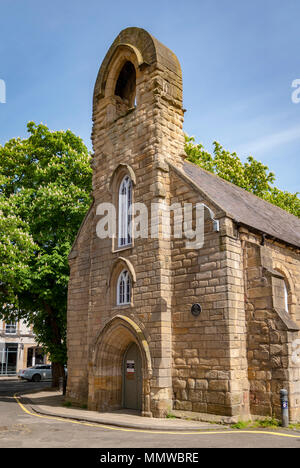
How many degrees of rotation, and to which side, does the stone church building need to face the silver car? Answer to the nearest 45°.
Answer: approximately 90° to its right

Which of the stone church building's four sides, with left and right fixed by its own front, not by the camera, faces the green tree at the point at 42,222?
right

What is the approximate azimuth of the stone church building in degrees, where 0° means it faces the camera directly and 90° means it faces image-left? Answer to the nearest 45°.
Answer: approximately 45°

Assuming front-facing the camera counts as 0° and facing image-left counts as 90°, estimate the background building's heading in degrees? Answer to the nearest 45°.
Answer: approximately 0°

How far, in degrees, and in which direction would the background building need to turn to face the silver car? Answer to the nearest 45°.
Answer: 0° — it already faces it

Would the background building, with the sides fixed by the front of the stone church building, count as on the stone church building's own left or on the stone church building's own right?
on the stone church building's own right

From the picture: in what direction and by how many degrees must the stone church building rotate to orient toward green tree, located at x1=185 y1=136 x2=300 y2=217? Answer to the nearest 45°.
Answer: approximately 135° to its right
